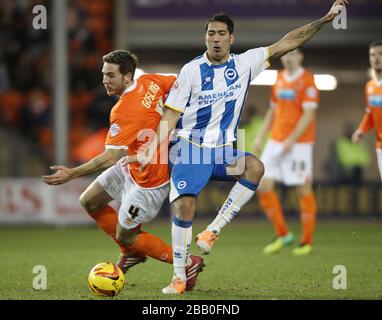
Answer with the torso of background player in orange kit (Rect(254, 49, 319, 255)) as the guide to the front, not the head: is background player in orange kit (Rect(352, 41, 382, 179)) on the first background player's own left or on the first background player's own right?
on the first background player's own left

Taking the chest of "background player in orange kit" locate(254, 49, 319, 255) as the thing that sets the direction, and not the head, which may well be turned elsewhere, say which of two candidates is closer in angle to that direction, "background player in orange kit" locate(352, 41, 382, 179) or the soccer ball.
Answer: the soccer ball

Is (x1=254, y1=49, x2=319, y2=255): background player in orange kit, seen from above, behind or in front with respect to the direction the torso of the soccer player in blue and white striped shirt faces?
behind

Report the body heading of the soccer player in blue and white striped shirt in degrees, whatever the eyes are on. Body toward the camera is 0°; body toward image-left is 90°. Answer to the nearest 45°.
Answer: approximately 0°
